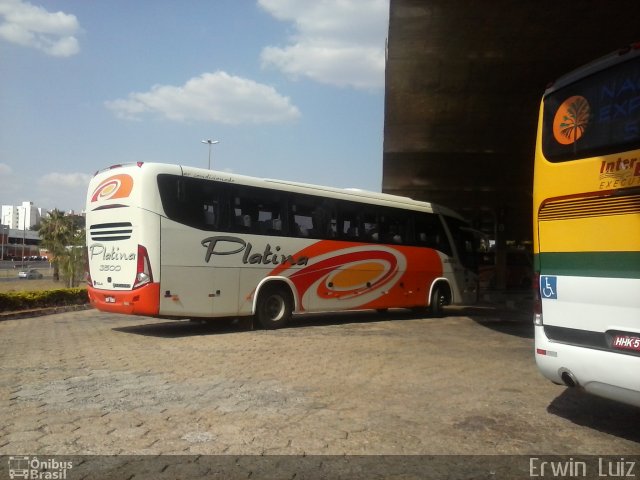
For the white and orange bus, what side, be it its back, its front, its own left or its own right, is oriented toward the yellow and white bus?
right

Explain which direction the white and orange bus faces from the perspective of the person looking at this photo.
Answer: facing away from the viewer and to the right of the viewer
